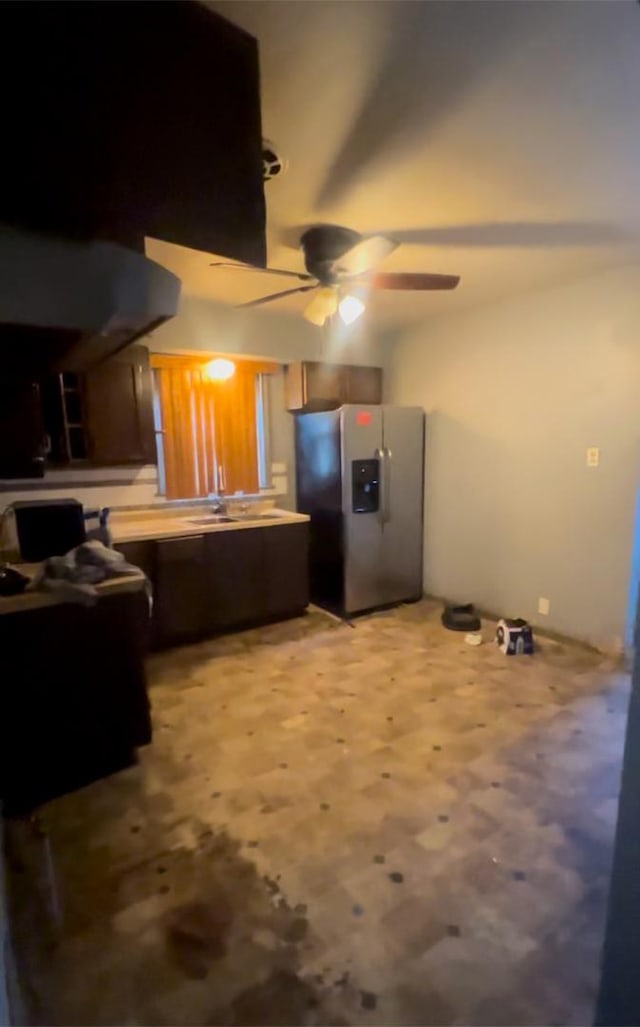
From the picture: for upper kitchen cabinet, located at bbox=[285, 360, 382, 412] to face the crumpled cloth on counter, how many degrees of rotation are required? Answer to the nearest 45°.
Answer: approximately 90° to its right

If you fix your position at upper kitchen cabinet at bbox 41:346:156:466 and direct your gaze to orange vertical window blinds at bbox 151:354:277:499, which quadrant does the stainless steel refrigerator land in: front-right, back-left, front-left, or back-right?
front-right

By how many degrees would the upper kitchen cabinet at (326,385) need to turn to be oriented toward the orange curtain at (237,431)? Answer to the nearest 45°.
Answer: approximately 135° to its right

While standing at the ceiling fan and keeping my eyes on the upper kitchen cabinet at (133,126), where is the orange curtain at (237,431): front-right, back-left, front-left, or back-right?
back-right

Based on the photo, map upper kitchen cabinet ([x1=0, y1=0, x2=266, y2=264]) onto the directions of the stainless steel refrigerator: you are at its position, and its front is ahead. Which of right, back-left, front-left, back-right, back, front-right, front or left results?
front-right

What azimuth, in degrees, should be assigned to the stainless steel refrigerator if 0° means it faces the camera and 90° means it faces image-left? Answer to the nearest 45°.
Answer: approximately 315°

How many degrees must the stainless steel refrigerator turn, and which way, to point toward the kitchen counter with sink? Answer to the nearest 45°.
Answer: approximately 90° to its right

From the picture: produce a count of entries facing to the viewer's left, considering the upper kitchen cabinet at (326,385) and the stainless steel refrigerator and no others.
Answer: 0

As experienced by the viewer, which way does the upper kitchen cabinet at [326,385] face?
facing the viewer and to the right of the viewer

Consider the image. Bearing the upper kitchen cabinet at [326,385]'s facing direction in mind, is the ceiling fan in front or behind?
in front

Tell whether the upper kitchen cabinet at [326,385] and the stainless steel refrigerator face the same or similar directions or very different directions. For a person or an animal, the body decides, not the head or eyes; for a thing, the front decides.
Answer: same or similar directions

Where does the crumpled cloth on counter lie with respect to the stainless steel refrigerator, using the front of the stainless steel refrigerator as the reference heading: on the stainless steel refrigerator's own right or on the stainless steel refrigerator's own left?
on the stainless steel refrigerator's own right
